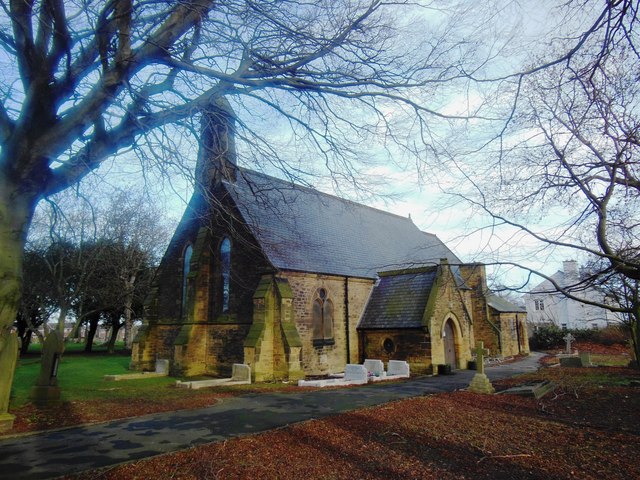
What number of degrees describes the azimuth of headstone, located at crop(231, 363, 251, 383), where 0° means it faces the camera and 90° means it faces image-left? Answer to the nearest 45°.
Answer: approximately 45°

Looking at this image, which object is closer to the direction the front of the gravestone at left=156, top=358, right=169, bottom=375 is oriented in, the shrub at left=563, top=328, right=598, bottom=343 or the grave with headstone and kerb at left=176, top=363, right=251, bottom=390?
the grave with headstone and kerb

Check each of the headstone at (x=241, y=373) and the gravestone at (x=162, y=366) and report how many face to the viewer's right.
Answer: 0

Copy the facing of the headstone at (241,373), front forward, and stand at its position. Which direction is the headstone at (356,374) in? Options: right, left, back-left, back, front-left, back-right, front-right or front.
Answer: back-left

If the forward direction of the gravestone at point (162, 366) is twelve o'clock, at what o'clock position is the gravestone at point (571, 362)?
the gravestone at point (571, 362) is roughly at 8 o'clock from the gravestone at point (162, 366).

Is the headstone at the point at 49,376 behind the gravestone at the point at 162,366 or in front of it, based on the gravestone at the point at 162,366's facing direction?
in front

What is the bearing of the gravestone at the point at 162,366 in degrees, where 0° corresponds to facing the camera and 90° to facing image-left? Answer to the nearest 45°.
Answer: approximately 45°

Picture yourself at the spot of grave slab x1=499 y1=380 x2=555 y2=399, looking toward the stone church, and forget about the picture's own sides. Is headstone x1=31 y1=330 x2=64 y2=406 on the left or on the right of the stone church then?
left

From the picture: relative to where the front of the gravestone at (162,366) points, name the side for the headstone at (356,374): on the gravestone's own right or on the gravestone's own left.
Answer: on the gravestone's own left

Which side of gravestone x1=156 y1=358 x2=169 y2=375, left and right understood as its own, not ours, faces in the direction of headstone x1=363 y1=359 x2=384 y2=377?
left

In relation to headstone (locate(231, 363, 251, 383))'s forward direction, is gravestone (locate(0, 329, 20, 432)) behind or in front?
in front
